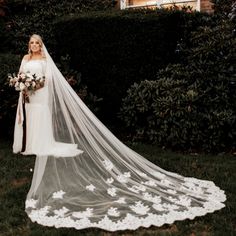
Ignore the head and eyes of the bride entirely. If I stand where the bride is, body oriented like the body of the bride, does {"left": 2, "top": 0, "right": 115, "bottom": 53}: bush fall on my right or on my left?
on my right

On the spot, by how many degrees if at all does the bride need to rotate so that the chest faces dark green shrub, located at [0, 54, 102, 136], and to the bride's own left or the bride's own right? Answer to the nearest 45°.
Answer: approximately 90° to the bride's own right

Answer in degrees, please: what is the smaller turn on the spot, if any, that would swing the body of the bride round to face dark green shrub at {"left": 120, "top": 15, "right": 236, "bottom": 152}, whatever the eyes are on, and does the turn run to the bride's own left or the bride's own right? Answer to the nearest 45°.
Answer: approximately 180°

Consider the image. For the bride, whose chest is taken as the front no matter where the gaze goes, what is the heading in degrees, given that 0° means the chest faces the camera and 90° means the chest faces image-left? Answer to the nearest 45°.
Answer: approximately 45°

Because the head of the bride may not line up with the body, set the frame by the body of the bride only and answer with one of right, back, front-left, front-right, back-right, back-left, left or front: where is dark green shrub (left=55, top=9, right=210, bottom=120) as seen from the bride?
back-right
